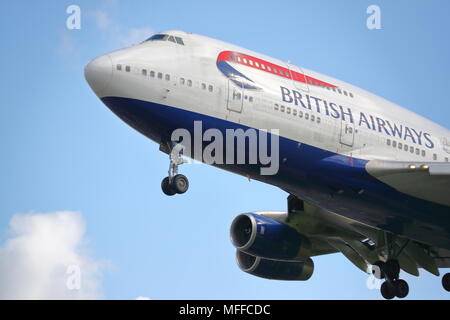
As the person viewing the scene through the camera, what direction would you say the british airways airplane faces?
facing the viewer and to the left of the viewer
